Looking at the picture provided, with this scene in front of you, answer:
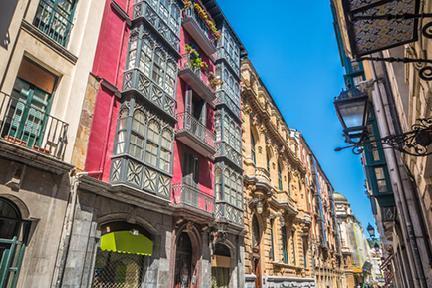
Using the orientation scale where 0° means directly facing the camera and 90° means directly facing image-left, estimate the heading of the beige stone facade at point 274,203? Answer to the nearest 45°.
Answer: approximately 270°

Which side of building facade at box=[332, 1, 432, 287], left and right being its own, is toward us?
left

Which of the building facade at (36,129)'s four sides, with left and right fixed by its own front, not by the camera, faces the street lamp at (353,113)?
front

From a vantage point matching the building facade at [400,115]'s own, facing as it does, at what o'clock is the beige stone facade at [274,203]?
The beige stone facade is roughly at 2 o'clock from the building facade.

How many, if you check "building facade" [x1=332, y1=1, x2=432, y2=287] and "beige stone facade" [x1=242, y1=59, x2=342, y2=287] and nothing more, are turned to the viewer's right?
1

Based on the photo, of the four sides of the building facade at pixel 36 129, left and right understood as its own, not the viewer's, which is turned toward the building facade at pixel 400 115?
front

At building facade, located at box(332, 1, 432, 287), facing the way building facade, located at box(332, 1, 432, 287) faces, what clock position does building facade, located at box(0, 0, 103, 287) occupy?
building facade, located at box(0, 0, 103, 287) is roughly at 11 o'clock from building facade, located at box(332, 1, 432, 287).

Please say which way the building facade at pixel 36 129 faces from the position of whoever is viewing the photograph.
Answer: facing the viewer and to the right of the viewer

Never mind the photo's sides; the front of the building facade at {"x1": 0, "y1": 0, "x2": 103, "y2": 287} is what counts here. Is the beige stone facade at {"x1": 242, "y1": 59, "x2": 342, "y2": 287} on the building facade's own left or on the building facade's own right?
on the building facade's own left

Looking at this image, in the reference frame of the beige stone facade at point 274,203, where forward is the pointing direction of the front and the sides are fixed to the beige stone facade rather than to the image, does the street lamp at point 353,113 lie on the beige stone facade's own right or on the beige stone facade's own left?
on the beige stone facade's own right

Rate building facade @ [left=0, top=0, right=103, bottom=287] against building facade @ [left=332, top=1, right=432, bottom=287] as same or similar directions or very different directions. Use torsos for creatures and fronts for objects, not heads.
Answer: very different directions

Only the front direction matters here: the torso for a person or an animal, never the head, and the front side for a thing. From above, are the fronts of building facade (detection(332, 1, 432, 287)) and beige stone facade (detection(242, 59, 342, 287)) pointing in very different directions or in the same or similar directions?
very different directions

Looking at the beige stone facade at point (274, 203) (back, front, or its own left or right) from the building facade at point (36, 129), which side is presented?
right

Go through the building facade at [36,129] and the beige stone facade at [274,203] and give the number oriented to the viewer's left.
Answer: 0

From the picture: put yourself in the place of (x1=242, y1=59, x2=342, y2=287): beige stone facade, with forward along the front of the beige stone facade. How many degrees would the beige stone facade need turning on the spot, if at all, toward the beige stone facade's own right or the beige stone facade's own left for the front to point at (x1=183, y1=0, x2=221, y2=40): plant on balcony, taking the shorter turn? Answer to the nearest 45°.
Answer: approximately 90° to the beige stone facade's own right
